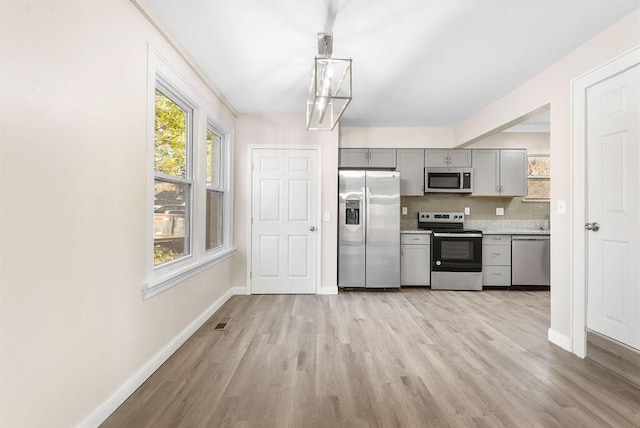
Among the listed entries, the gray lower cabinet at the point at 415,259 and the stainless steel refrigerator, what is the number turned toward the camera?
2

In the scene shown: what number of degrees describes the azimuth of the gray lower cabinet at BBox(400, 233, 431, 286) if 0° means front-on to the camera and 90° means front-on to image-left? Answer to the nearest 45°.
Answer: approximately 0°

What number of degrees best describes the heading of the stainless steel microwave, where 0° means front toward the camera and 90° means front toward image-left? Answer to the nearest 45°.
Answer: approximately 0°
